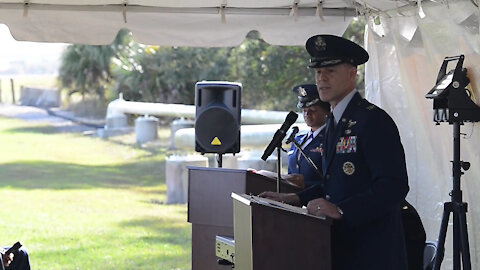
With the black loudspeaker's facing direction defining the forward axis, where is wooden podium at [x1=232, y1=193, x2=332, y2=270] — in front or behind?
in front

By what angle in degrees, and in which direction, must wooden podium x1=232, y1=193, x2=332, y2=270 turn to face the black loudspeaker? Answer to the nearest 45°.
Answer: approximately 90° to its right

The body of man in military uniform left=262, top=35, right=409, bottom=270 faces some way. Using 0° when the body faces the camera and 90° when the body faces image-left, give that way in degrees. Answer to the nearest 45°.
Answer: approximately 45°

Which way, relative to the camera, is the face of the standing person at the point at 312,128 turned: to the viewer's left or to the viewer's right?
to the viewer's left

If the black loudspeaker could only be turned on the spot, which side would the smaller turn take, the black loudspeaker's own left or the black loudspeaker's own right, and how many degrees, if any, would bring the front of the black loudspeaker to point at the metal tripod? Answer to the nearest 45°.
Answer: approximately 45° to the black loudspeaker's own left

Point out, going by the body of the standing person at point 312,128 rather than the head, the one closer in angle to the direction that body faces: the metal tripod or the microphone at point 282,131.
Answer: the microphone

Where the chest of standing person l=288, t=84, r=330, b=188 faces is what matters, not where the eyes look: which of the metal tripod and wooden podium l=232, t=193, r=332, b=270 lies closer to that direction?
the wooden podium

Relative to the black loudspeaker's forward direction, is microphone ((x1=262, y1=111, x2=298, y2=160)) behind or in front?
in front
